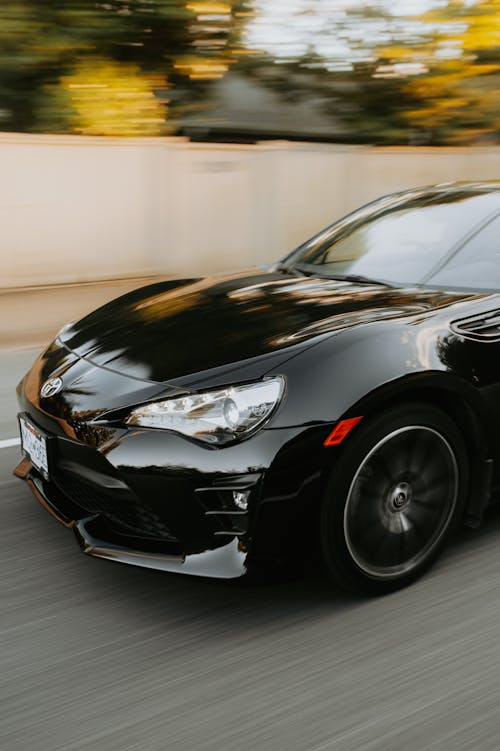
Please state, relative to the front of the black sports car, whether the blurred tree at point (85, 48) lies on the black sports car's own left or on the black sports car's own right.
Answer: on the black sports car's own right

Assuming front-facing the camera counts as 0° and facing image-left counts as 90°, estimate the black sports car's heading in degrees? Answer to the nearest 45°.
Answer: approximately 45°

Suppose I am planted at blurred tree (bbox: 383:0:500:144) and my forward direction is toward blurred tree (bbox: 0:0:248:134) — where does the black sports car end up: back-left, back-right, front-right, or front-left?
front-left

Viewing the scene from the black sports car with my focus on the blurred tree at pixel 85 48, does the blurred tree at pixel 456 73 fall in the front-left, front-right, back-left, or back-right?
front-right

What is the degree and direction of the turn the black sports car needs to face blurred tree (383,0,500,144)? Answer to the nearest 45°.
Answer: approximately 135° to its right

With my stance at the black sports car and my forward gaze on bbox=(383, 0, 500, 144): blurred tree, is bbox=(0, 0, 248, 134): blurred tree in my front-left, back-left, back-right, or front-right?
front-left

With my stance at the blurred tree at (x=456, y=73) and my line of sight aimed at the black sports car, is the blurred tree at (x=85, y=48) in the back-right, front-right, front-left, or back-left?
front-right
